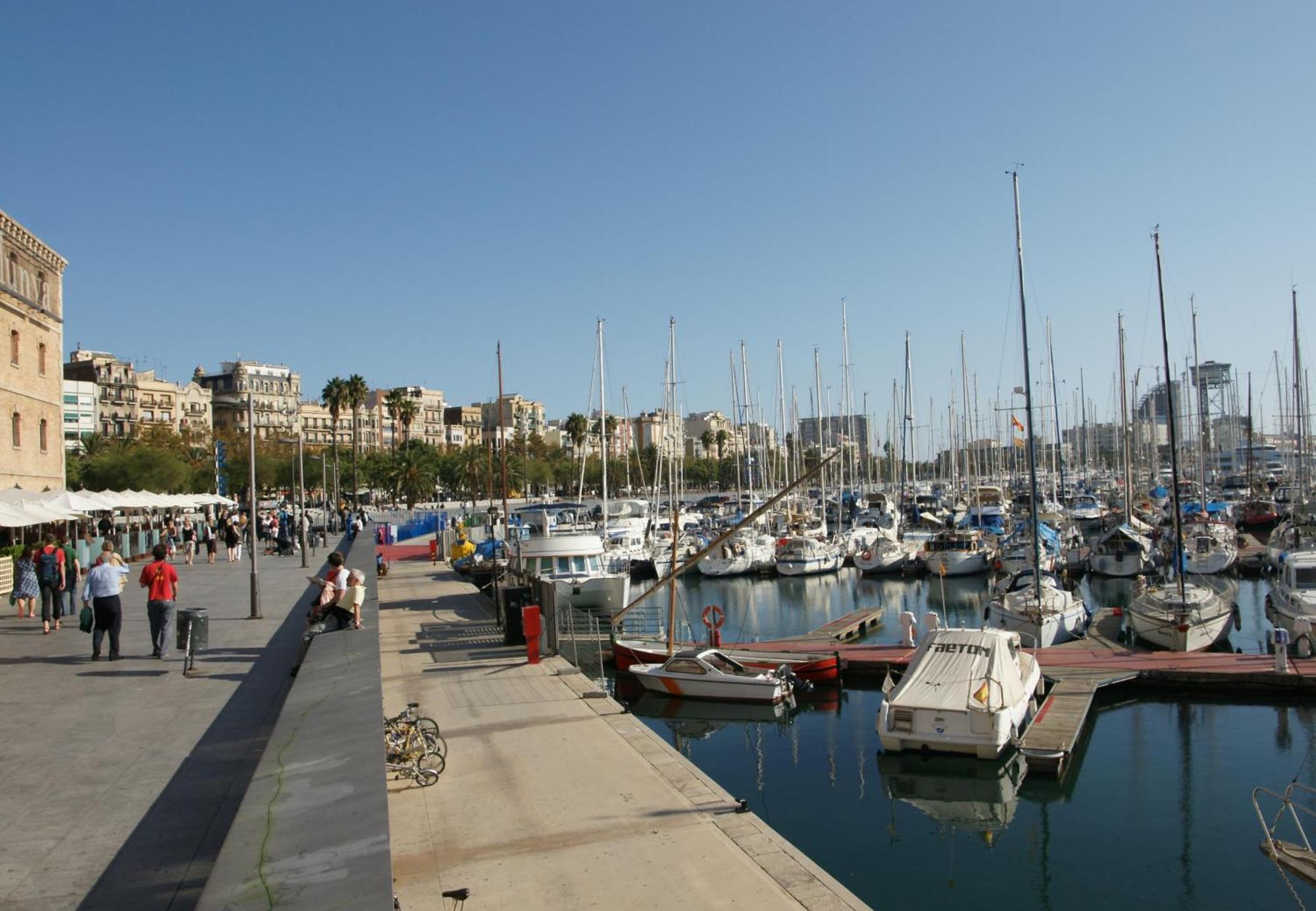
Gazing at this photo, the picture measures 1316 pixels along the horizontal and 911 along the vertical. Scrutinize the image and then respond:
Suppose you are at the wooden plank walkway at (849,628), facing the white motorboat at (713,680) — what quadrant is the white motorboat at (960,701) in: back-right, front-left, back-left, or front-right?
front-left

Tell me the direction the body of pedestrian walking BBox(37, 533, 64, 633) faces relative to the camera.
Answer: away from the camera

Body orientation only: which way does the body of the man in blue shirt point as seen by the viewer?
away from the camera

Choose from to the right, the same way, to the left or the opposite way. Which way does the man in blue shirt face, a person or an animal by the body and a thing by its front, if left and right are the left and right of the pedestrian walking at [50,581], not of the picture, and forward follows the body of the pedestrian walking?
the same way

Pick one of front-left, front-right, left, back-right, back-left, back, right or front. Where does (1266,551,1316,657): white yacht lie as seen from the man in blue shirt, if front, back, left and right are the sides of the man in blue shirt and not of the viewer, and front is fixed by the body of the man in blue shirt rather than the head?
right

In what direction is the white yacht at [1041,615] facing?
toward the camera

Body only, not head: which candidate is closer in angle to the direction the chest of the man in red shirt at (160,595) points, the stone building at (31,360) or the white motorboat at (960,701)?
the stone building

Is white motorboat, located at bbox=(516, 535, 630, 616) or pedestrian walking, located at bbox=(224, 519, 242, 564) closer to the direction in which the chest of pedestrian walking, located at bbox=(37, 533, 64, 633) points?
the pedestrian walking

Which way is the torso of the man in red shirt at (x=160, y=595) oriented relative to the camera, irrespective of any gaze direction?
away from the camera

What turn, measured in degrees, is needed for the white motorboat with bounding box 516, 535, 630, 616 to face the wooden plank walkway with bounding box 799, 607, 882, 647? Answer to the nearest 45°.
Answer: approximately 45° to its left

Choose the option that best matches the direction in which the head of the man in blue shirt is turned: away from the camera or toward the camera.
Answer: away from the camera

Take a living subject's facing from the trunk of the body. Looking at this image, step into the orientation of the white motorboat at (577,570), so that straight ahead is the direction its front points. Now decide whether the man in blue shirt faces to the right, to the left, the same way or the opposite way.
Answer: the opposite way

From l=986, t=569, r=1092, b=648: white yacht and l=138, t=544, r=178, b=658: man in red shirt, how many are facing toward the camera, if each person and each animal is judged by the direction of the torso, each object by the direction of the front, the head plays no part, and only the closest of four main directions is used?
1
